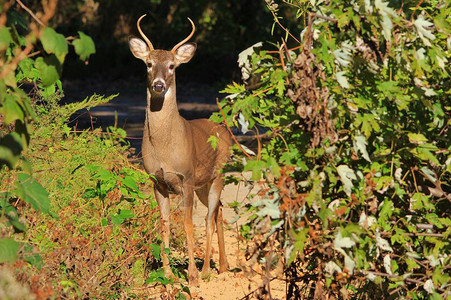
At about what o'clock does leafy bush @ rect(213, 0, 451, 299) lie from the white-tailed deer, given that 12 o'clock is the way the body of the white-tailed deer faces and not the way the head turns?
The leafy bush is roughly at 10 o'clock from the white-tailed deer.

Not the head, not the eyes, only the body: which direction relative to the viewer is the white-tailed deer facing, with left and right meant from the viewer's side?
facing the viewer and to the left of the viewer
